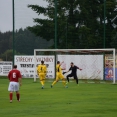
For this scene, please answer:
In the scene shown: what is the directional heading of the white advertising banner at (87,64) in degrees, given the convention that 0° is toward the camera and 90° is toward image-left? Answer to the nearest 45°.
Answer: approximately 0°
